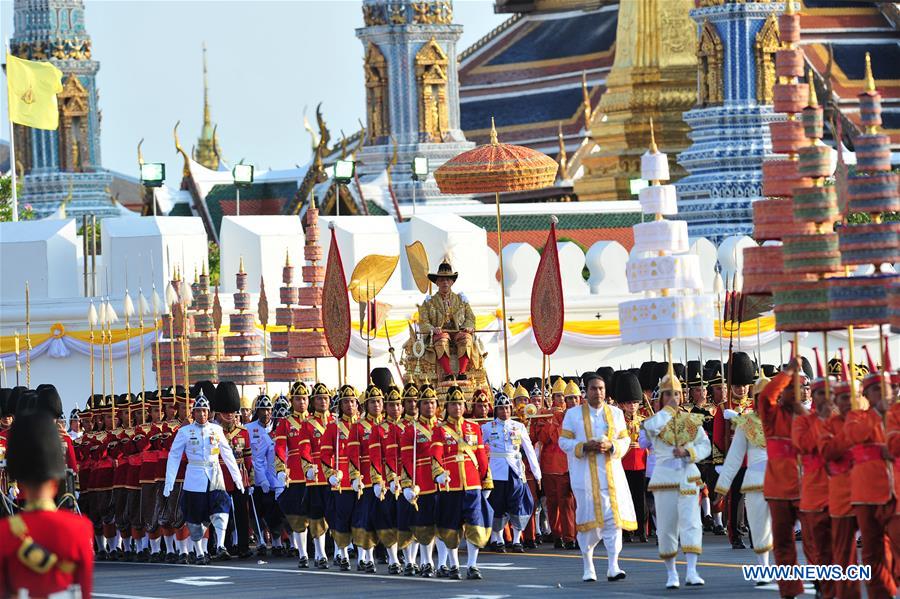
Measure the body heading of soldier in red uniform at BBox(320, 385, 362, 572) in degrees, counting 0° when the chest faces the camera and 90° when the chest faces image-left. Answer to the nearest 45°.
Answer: approximately 0°

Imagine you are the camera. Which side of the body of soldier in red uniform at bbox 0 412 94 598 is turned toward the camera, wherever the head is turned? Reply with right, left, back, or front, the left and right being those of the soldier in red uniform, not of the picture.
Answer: back

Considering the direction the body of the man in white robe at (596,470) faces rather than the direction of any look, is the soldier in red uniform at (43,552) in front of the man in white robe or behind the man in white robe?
in front

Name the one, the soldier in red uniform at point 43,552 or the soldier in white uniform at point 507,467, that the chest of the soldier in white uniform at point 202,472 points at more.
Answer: the soldier in red uniform

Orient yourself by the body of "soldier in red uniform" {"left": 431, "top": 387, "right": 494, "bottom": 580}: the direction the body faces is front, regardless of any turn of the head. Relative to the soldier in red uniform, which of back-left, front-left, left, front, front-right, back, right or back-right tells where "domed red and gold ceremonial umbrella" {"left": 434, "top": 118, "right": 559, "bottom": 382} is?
back

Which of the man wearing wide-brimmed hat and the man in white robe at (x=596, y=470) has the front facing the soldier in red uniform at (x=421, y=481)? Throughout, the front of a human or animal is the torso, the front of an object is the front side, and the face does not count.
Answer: the man wearing wide-brimmed hat

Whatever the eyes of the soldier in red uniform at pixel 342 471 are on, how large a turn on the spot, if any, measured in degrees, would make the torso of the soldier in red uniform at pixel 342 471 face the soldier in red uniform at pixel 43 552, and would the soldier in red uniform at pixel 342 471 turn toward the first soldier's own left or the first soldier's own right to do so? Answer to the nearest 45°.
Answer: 0° — they already face them

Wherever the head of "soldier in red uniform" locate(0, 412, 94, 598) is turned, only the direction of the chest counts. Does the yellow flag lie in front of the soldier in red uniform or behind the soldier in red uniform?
in front

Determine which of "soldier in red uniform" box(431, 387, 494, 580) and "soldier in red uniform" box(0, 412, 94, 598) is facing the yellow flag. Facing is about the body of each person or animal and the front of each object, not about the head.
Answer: "soldier in red uniform" box(0, 412, 94, 598)

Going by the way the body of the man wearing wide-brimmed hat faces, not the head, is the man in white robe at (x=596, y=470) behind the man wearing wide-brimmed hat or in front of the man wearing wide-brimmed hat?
in front
